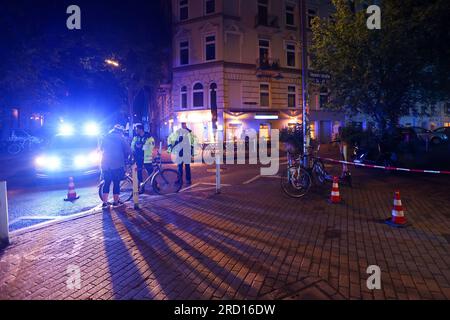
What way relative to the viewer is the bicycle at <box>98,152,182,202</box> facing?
to the viewer's right

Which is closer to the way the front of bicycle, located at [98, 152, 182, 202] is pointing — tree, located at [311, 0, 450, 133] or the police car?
the tree

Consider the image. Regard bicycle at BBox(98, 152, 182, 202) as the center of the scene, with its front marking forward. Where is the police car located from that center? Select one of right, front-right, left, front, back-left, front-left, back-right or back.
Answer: back-left

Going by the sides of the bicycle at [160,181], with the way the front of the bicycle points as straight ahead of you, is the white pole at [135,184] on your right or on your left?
on your right
